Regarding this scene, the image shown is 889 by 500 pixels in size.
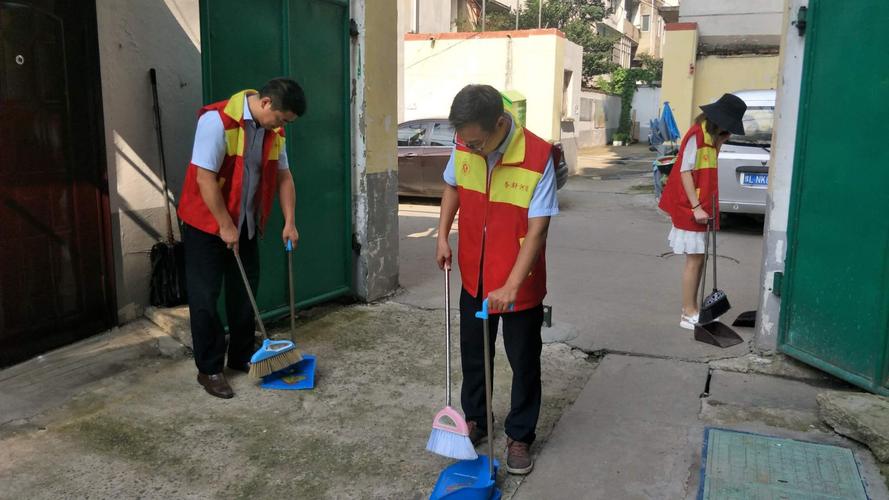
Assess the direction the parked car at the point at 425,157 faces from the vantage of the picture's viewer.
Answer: facing to the left of the viewer

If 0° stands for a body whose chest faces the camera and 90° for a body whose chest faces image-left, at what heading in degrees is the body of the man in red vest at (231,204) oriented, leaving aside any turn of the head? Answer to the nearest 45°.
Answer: approximately 315°

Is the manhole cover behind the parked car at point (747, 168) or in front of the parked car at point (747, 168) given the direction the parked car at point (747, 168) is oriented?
behind

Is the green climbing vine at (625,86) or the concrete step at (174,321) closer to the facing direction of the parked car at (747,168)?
the green climbing vine

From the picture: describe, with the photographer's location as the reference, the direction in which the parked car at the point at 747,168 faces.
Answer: facing away from the viewer

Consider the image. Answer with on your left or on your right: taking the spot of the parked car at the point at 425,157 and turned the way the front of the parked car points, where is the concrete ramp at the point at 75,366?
on your left

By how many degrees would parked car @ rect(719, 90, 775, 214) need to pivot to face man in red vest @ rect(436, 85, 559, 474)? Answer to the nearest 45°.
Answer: approximately 180°

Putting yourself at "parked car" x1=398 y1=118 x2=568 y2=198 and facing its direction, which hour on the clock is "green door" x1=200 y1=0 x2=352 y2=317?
The green door is roughly at 9 o'clock from the parked car.

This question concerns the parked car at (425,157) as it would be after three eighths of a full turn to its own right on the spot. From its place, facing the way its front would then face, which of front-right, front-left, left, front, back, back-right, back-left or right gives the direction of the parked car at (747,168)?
right

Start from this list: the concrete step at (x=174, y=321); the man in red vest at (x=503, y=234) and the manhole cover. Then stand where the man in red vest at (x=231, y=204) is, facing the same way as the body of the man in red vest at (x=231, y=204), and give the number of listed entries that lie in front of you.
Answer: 2
